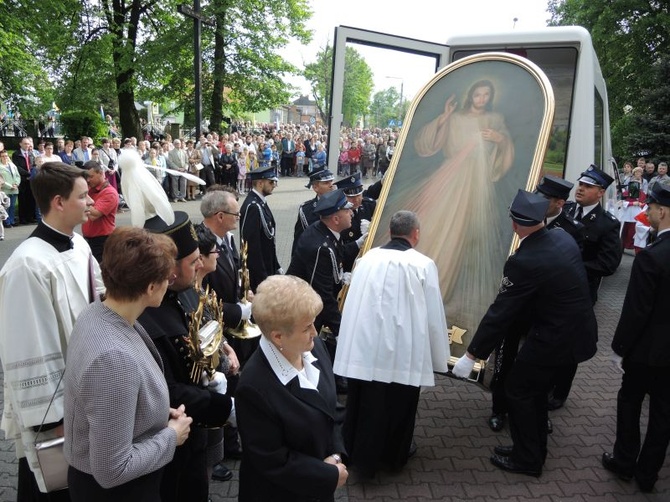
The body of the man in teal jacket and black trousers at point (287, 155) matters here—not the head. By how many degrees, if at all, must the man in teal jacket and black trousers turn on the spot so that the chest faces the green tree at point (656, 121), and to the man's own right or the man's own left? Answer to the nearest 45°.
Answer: approximately 45° to the man's own left

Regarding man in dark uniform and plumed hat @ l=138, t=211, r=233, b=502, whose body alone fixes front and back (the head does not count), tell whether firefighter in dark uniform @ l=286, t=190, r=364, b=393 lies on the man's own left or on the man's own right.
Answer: on the man's own left

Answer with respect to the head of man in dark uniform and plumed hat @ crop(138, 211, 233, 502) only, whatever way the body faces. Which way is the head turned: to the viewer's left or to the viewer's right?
to the viewer's right

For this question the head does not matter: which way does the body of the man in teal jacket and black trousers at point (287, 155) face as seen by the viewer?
toward the camera

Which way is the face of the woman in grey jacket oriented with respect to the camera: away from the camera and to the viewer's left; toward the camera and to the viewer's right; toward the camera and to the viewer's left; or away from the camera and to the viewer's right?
away from the camera and to the viewer's right

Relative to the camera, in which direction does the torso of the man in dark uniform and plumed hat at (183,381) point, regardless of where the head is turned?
to the viewer's right

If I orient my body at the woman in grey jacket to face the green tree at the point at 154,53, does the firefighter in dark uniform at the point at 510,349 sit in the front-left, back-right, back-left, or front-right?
front-right

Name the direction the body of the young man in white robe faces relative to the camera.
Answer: to the viewer's right

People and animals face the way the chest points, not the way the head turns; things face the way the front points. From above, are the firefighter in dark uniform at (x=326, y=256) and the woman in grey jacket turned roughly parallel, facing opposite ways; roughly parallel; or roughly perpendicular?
roughly parallel

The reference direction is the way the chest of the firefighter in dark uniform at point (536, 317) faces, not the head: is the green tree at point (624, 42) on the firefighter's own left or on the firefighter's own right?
on the firefighter's own right

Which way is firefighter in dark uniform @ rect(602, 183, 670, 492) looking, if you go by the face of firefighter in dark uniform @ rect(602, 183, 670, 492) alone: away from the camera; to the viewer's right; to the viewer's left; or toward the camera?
to the viewer's left

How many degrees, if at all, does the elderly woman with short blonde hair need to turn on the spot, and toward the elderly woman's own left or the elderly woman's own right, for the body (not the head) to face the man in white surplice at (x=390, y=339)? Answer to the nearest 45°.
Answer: approximately 90° to the elderly woman's own left

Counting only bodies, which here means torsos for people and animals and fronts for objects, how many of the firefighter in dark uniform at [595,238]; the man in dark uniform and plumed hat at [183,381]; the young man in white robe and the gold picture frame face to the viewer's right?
2
